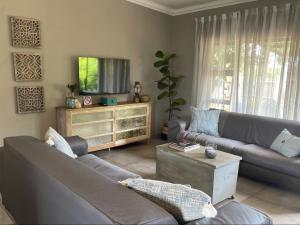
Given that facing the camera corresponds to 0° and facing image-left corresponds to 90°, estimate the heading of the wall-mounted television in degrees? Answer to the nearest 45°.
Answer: approximately 315°

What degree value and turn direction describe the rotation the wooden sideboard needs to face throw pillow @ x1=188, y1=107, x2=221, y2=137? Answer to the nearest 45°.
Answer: approximately 45° to its left

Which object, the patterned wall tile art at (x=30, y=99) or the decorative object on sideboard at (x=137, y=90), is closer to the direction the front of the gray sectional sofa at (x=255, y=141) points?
the patterned wall tile art

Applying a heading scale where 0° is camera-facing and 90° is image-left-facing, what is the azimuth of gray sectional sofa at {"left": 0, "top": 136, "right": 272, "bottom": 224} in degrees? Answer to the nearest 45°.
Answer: approximately 225°

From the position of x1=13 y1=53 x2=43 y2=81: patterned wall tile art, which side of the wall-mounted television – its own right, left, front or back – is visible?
right

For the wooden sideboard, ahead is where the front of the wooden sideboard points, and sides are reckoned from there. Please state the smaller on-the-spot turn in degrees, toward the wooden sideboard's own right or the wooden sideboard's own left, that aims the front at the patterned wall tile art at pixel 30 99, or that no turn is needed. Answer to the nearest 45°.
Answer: approximately 135° to the wooden sideboard's own right
